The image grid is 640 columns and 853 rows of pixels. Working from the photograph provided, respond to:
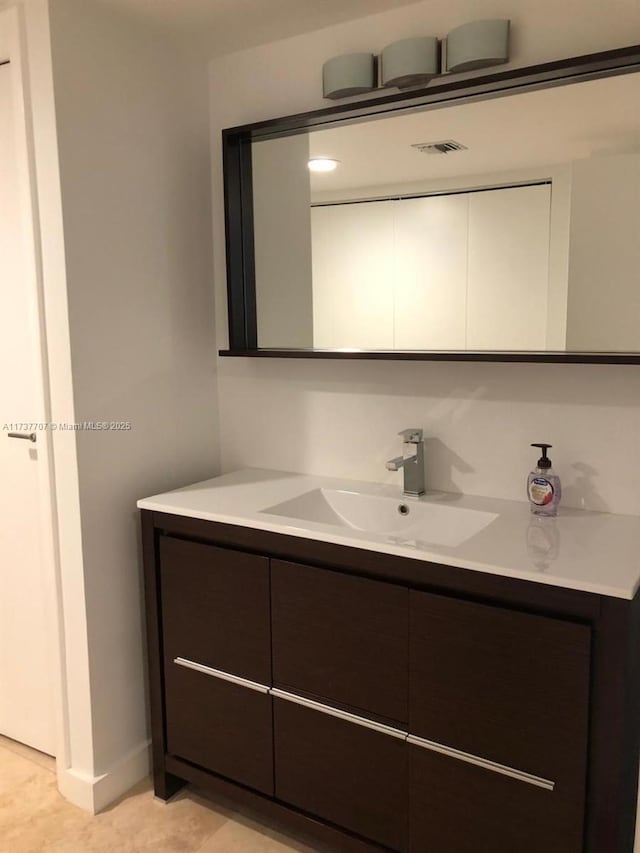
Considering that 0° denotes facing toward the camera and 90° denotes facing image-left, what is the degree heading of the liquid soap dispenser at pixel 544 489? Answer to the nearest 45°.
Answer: approximately 45°

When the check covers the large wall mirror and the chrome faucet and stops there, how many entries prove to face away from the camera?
0

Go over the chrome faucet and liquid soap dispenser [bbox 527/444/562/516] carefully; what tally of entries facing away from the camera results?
0

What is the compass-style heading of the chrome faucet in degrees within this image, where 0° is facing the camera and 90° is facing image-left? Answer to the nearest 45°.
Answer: approximately 45°
